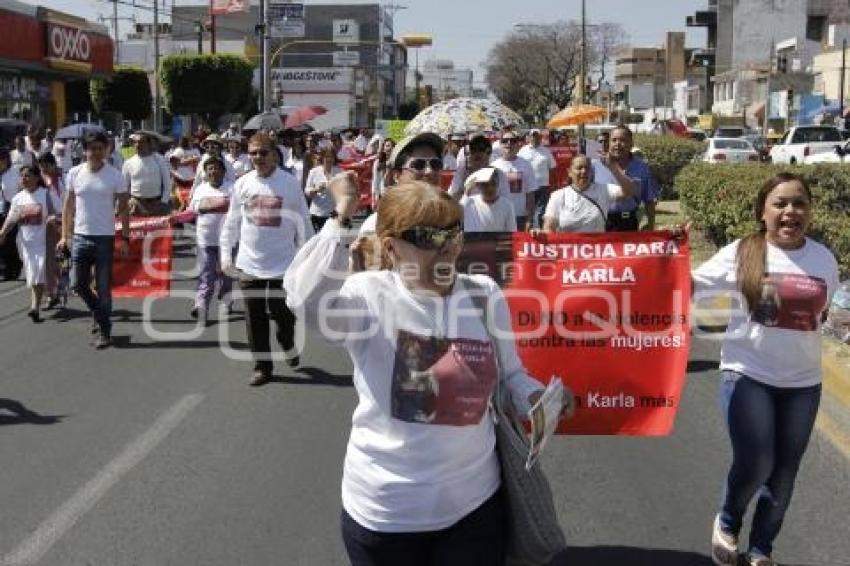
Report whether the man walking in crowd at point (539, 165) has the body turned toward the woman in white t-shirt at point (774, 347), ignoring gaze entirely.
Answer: yes

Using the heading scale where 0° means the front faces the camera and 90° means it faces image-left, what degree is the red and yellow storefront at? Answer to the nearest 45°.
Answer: approximately 315°

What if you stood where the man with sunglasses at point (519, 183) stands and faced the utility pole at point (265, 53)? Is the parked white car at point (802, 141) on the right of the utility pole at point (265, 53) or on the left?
right

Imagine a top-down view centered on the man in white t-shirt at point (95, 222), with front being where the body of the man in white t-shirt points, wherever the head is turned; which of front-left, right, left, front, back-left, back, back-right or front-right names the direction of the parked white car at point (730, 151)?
back-left

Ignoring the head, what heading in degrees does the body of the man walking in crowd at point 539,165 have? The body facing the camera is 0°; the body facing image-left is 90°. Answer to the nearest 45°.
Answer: approximately 0°

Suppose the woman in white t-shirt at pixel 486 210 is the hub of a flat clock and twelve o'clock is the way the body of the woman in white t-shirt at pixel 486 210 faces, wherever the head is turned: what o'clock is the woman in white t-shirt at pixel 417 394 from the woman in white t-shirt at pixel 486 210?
the woman in white t-shirt at pixel 417 394 is roughly at 12 o'clock from the woman in white t-shirt at pixel 486 210.
